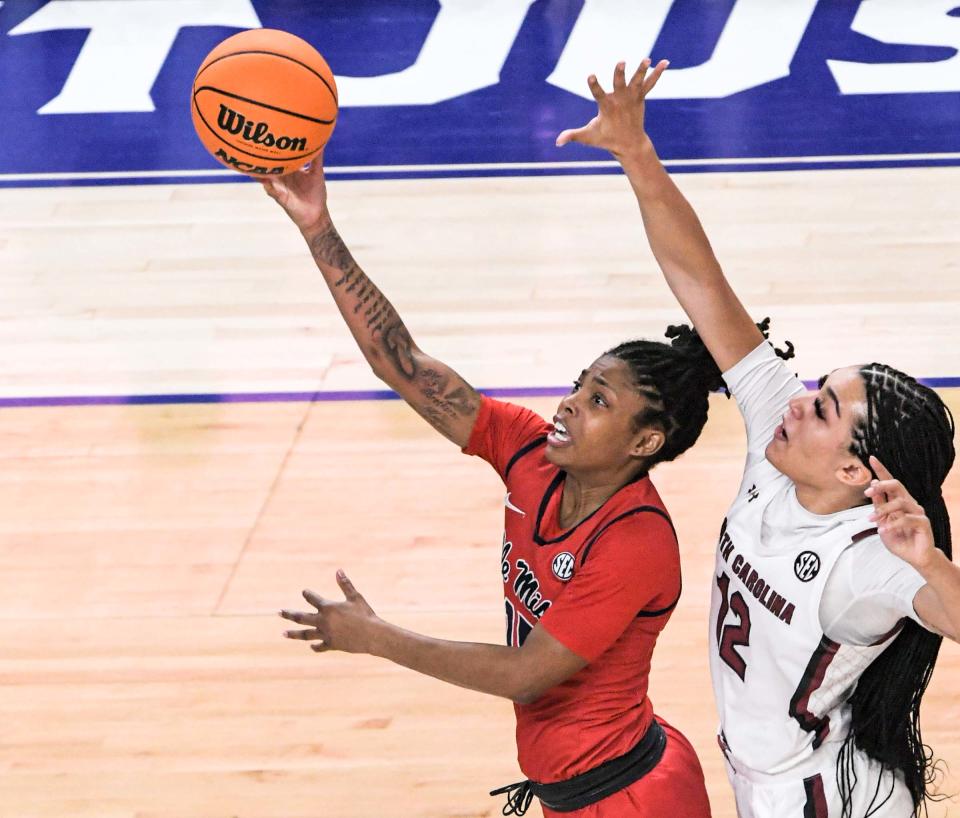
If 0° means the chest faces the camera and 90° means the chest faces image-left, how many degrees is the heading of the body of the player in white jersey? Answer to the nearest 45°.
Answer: approximately 45°

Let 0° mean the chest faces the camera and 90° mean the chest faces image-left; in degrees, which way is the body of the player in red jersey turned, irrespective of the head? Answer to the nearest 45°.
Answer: approximately 45°
